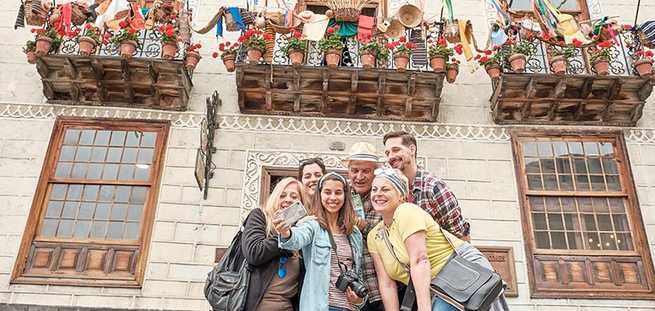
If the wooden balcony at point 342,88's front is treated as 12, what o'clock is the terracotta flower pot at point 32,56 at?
The terracotta flower pot is roughly at 3 o'clock from the wooden balcony.

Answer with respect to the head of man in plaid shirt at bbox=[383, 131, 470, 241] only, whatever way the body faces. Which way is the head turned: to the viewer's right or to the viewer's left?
to the viewer's left

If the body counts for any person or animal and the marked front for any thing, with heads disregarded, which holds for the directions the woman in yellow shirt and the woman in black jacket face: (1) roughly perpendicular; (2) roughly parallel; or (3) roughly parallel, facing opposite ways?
roughly perpendicular

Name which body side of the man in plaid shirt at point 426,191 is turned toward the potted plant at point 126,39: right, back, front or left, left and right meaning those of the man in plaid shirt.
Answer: right

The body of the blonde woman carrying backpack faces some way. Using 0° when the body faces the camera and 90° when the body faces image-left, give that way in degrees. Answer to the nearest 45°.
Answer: approximately 315°

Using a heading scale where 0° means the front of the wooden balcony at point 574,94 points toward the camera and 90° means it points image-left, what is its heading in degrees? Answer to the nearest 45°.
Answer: approximately 0°

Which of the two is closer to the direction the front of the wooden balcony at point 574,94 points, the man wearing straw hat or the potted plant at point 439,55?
the man wearing straw hat

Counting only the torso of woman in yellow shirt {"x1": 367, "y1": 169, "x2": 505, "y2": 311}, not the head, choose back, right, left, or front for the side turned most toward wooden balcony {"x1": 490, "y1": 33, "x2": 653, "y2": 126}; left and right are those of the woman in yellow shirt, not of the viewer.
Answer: back

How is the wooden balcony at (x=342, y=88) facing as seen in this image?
toward the camera

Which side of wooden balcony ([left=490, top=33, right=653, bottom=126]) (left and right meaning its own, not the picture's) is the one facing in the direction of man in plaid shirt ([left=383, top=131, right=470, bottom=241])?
front

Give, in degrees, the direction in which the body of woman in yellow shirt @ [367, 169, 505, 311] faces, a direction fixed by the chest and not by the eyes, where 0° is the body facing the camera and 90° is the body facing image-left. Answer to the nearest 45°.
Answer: approximately 45°

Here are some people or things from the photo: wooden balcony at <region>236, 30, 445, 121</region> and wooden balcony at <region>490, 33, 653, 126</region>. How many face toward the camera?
2

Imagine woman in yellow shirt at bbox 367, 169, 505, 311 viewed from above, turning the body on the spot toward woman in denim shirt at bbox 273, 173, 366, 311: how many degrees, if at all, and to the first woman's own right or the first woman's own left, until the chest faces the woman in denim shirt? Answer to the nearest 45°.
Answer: approximately 45° to the first woman's own right
